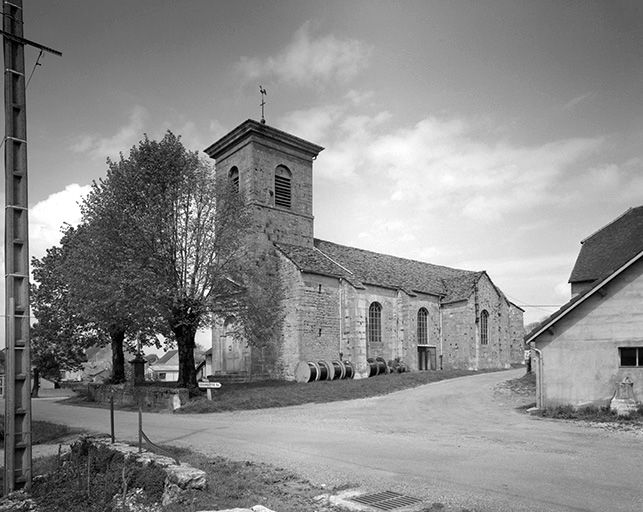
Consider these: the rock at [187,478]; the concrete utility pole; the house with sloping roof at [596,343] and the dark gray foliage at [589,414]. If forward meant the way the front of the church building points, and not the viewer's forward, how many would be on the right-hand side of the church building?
0

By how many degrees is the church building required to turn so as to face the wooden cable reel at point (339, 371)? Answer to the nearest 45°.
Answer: approximately 45° to its left

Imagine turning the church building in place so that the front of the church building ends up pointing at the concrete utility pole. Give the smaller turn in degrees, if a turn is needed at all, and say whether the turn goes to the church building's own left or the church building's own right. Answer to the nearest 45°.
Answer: approximately 45° to the church building's own left

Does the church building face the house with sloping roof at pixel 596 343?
no

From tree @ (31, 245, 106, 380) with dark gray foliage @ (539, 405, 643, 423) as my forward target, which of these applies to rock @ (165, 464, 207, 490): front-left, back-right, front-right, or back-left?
front-right

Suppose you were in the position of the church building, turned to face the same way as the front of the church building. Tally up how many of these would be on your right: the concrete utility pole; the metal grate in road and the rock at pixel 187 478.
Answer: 0

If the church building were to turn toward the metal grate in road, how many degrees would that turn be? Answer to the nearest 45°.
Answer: approximately 45° to its left

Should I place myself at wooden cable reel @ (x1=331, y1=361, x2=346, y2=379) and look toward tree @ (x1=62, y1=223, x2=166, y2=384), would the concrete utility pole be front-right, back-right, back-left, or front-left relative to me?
front-left

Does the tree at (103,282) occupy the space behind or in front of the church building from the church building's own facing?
in front

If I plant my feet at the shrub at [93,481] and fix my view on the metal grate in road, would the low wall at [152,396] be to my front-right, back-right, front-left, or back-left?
back-left

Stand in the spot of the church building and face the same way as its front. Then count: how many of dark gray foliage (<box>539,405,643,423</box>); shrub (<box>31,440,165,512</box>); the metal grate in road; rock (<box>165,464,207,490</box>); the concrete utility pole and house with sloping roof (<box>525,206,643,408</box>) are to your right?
0

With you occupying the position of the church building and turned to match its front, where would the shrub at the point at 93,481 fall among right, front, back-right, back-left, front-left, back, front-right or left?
front-left

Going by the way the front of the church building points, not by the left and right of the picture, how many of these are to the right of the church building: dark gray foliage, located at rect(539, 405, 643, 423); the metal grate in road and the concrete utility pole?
0
